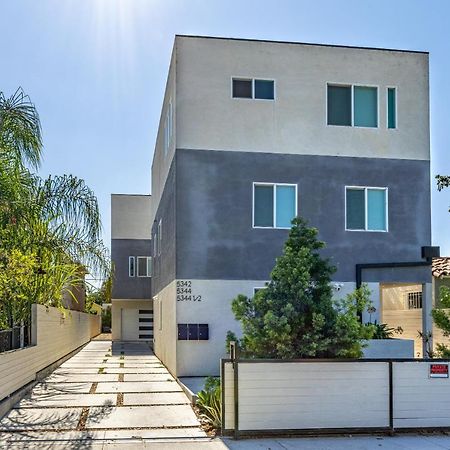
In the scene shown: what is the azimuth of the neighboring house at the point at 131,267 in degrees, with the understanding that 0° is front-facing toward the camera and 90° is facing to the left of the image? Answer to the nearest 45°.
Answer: approximately 0°

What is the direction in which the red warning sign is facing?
toward the camera

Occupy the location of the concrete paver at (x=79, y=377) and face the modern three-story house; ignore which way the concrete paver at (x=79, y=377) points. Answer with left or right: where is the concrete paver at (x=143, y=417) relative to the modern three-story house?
right

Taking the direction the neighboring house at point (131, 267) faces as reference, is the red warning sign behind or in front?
in front

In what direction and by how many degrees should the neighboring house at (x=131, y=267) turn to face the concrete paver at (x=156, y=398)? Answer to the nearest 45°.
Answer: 0° — it already faces it

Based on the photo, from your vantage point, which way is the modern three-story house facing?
toward the camera

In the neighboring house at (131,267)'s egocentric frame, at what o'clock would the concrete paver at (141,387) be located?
The concrete paver is roughly at 12 o'clock from the neighboring house.

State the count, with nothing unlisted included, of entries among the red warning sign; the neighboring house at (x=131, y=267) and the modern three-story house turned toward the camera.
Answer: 3

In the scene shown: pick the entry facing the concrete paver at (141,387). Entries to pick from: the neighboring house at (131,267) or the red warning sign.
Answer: the neighboring house

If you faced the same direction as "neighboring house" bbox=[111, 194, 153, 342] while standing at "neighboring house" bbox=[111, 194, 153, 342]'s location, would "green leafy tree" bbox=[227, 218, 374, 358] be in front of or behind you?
in front

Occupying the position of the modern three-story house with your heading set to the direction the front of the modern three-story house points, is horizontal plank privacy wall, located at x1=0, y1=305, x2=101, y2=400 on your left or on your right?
on your right

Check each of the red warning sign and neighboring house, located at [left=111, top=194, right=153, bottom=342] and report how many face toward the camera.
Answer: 2

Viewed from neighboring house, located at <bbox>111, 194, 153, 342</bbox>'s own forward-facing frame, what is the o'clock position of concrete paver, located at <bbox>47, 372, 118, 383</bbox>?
The concrete paver is roughly at 12 o'clock from the neighboring house.

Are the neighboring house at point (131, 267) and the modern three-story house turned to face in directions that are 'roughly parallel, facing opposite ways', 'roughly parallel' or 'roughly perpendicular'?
roughly parallel
